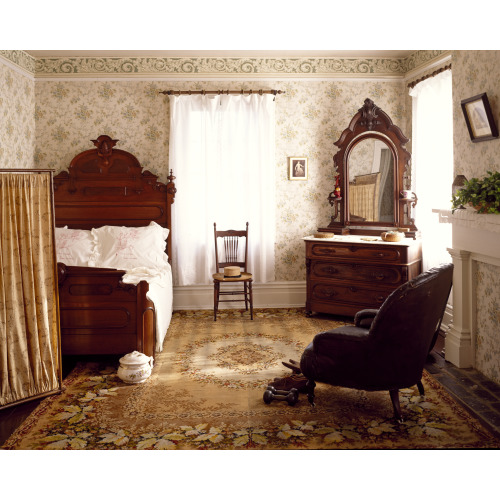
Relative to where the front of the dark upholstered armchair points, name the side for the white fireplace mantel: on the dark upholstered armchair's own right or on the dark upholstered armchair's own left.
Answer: on the dark upholstered armchair's own right

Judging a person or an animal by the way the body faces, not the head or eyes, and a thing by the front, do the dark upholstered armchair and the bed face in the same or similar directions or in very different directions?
very different directions

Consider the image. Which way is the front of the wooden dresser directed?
toward the camera

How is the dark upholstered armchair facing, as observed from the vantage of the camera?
facing away from the viewer and to the left of the viewer

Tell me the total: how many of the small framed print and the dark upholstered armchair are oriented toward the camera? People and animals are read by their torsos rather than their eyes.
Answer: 1

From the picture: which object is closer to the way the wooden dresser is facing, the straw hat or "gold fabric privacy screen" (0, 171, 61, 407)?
the gold fabric privacy screen

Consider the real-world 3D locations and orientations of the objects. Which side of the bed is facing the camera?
front

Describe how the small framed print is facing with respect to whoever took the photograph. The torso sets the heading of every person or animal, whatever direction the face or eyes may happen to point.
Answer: facing the viewer

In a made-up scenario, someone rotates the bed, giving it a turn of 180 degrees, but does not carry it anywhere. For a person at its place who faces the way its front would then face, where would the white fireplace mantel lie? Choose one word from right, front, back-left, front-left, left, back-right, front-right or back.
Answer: back-right

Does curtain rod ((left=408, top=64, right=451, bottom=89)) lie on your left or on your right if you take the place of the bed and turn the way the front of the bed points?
on your left
